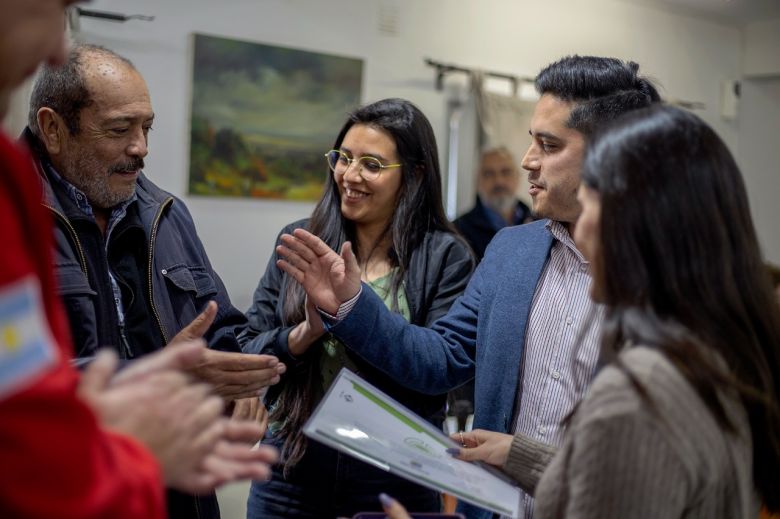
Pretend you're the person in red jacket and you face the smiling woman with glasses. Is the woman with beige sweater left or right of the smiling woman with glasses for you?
right

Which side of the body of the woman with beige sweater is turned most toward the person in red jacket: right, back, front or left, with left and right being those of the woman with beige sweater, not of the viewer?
left

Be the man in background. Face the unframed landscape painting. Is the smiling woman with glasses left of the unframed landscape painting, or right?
left

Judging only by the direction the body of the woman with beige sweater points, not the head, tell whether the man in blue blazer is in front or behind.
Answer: in front

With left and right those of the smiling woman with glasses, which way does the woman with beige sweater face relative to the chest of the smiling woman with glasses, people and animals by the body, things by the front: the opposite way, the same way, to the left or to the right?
to the right

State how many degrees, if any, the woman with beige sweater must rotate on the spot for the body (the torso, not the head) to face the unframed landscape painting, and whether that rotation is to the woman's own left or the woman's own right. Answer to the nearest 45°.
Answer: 0° — they already face it

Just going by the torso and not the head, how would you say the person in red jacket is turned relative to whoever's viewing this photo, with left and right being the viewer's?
facing to the right of the viewer

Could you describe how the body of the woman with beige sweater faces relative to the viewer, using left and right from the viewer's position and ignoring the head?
facing away from the viewer and to the left of the viewer

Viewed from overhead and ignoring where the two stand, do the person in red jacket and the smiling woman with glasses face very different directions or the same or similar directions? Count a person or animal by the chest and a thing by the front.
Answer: very different directions

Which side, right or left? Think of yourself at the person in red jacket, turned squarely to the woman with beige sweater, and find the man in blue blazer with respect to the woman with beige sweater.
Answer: left

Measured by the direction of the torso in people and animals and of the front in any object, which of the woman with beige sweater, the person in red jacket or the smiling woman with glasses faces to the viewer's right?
the person in red jacket

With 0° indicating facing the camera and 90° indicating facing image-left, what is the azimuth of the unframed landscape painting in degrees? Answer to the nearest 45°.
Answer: approximately 315°

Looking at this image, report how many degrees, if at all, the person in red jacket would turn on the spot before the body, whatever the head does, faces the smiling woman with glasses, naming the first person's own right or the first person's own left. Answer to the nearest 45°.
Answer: approximately 45° to the first person's own left

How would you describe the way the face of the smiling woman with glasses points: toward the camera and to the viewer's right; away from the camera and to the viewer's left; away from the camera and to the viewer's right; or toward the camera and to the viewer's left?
toward the camera and to the viewer's left

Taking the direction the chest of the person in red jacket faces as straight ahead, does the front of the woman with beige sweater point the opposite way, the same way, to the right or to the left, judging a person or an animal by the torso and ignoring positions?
to the left

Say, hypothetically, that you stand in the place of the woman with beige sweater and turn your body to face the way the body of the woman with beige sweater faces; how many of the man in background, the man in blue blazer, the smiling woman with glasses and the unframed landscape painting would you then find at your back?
0

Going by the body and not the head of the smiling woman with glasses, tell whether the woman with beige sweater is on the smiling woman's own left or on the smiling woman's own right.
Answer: on the smiling woman's own left

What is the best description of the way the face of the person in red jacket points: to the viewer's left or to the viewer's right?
to the viewer's right
